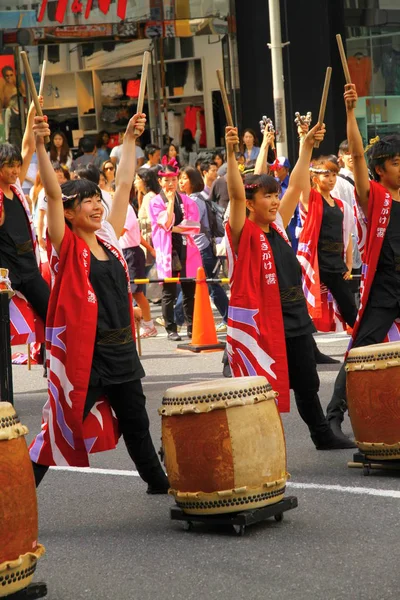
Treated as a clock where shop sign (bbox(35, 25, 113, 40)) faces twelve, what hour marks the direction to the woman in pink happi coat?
The woman in pink happi coat is roughly at 12 o'clock from the shop sign.

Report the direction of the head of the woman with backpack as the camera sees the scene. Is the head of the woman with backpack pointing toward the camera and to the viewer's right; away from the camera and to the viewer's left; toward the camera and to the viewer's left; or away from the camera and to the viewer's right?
toward the camera and to the viewer's left

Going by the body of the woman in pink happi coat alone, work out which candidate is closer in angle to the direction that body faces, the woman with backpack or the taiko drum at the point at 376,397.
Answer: the taiko drum

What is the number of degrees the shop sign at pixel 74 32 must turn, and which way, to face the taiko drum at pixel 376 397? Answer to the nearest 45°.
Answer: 0° — it already faces it

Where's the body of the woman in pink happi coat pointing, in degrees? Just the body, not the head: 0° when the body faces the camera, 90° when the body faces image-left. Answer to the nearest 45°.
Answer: approximately 0°

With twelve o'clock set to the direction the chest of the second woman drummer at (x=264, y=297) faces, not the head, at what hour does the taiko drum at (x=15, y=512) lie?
The taiko drum is roughly at 2 o'clock from the second woman drummer.

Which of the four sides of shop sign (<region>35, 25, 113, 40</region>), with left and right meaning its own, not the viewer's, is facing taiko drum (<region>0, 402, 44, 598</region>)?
front

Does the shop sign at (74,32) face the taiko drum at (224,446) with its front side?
yes

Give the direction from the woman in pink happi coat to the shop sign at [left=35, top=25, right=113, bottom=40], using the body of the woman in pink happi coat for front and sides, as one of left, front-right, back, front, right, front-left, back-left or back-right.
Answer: back

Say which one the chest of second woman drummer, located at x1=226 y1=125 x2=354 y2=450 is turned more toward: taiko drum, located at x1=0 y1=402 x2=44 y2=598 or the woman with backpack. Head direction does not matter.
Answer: the taiko drum
